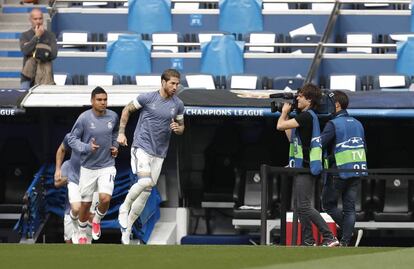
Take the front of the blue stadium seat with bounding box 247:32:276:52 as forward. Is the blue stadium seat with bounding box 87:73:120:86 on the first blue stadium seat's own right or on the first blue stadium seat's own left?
on the first blue stadium seat's own right

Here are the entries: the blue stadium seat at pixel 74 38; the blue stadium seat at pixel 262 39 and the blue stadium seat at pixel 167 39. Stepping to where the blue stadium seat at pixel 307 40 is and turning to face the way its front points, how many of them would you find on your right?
3

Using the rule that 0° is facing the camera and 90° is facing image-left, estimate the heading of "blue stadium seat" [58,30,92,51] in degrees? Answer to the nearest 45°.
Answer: approximately 0°

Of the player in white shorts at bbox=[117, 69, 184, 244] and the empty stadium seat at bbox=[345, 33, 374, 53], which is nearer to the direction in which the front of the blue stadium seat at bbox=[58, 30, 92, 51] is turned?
the player in white shorts

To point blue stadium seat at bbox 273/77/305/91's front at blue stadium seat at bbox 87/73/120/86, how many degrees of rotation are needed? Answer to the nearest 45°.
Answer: approximately 90° to its right

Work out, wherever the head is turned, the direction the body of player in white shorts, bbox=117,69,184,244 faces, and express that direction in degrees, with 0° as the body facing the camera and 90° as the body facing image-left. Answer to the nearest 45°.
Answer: approximately 315°

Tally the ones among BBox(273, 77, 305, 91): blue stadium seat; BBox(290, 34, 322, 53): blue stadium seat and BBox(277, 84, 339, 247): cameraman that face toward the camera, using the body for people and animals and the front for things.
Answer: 2

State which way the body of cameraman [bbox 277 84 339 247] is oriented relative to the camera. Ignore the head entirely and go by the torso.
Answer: to the viewer's left
